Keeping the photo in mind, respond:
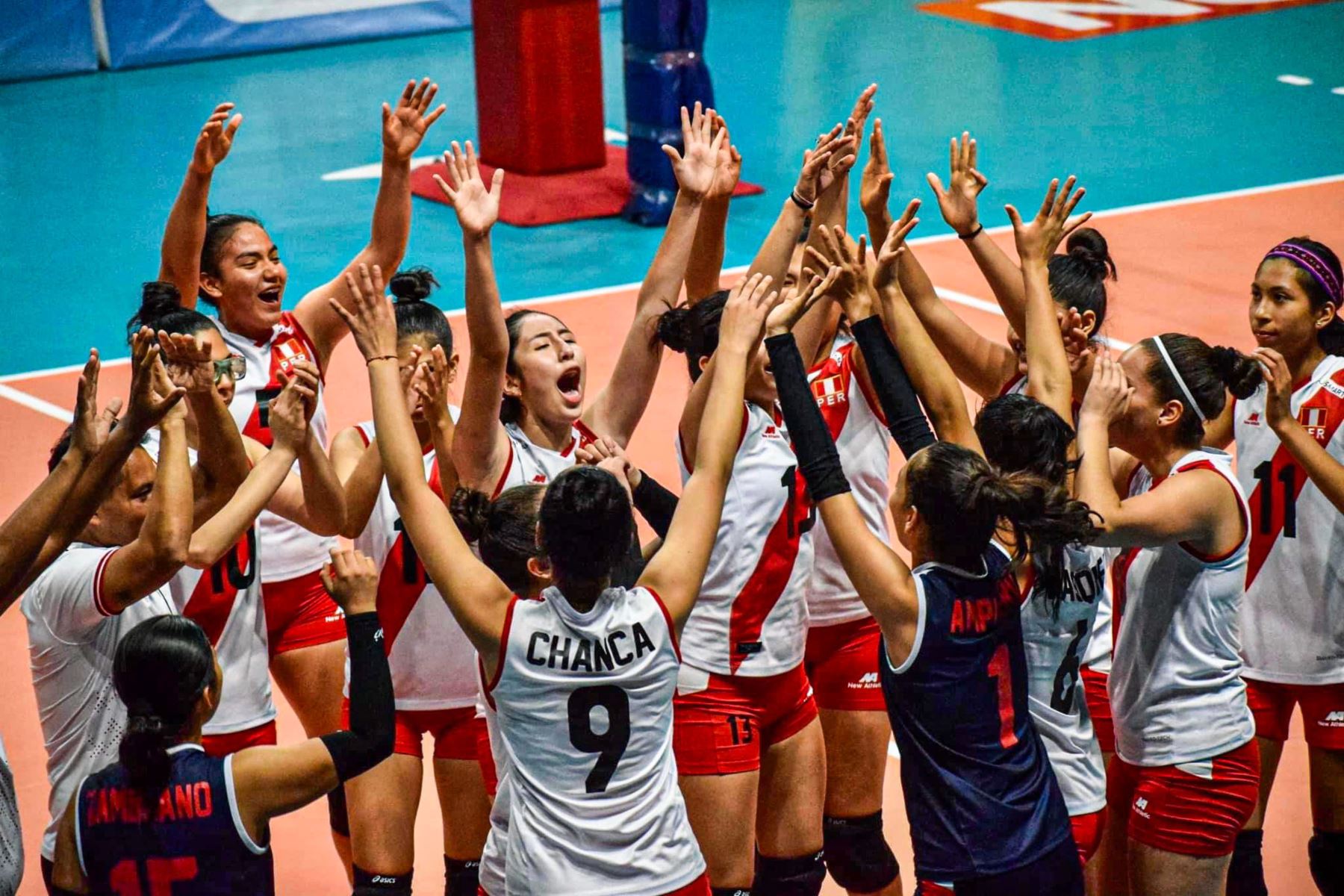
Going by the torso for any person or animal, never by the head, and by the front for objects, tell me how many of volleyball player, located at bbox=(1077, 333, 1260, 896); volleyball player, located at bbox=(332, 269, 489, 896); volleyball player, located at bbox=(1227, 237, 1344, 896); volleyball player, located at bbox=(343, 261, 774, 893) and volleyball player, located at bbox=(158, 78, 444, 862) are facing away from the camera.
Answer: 1

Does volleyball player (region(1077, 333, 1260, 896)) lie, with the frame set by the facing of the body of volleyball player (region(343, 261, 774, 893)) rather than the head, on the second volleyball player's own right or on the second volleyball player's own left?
on the second volleyball player's own right

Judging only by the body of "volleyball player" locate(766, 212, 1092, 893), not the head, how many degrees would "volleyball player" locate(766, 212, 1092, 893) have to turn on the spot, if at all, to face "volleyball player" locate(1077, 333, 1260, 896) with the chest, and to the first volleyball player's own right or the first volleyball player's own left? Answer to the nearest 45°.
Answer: approximately 90° to the first volleyball player's own right

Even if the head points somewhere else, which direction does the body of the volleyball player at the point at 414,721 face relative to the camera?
toward the camera

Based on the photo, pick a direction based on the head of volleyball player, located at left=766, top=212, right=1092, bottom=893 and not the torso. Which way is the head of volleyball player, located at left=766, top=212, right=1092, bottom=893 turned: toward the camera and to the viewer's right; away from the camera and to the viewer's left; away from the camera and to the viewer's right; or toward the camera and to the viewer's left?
away from the camera and to the viewer's left

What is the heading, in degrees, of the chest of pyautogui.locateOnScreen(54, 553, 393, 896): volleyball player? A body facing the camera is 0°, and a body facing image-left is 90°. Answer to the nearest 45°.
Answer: approximately 225°

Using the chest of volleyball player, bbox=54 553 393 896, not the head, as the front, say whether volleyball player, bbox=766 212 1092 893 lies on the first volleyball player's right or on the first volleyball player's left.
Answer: on the first volleyball player's right

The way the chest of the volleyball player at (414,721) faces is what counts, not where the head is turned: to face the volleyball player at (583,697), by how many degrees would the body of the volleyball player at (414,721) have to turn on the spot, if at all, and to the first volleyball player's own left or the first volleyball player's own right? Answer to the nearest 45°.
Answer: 0° — they already face them

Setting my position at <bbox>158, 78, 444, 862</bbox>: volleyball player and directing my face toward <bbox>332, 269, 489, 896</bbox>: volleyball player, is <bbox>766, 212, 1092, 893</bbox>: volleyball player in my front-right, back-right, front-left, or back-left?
front-left

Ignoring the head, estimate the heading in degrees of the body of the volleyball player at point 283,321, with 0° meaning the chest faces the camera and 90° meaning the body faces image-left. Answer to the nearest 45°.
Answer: approximately 315°

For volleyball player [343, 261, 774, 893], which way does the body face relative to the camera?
away from the camera

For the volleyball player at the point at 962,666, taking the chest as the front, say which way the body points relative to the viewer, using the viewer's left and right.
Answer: facing away from the viewer and to the left of the viewer

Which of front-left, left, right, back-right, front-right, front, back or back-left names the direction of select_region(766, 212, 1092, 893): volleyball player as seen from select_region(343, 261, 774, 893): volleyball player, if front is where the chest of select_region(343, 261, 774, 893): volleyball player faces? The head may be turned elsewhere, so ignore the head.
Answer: right

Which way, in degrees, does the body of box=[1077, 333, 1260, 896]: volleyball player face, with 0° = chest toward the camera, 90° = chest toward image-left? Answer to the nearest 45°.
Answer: approximately 90°

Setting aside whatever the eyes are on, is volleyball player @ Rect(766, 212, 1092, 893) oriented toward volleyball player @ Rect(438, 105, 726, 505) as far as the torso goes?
yes

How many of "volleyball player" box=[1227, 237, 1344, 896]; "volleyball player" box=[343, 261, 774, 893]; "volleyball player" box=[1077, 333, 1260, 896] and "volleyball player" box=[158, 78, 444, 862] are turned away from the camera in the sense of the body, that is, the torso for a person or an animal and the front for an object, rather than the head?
1

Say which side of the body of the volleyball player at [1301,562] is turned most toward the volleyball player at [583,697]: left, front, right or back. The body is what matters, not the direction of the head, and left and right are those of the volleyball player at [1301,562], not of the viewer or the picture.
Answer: front

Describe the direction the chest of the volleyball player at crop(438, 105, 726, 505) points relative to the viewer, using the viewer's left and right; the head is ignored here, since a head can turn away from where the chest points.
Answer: facing the viewer and to the right of the viewer
